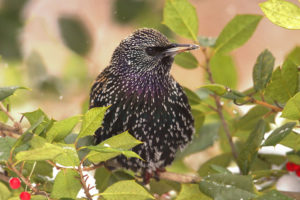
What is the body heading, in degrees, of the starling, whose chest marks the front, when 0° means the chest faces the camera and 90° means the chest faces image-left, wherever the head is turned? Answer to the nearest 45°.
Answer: approximately 315°
